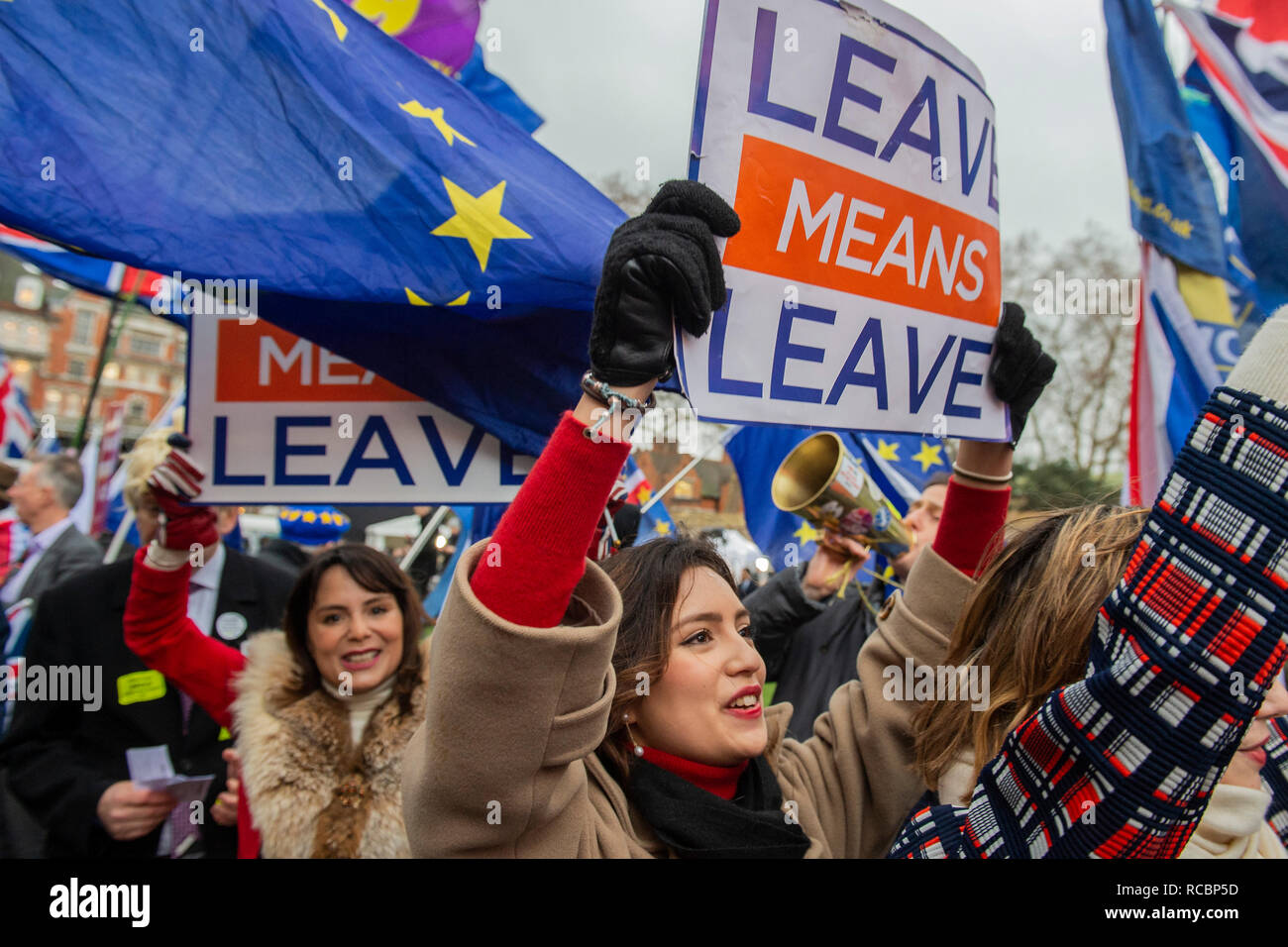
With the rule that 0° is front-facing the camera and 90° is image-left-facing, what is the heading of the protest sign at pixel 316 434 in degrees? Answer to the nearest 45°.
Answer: approximately 0°

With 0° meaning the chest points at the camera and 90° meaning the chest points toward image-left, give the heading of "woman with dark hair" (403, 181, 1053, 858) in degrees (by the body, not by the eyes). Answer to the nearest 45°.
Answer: approximately 315°

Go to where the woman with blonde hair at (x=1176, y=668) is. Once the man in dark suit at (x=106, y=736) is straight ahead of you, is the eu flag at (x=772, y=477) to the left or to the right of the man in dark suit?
right

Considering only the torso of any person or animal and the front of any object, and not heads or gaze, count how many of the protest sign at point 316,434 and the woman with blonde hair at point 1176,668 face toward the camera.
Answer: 1

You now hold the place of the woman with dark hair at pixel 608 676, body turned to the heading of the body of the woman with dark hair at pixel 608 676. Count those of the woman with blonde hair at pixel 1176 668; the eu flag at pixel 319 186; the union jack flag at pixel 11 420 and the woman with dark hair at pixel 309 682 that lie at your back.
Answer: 3

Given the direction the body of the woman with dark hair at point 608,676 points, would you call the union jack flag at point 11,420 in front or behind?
behind
